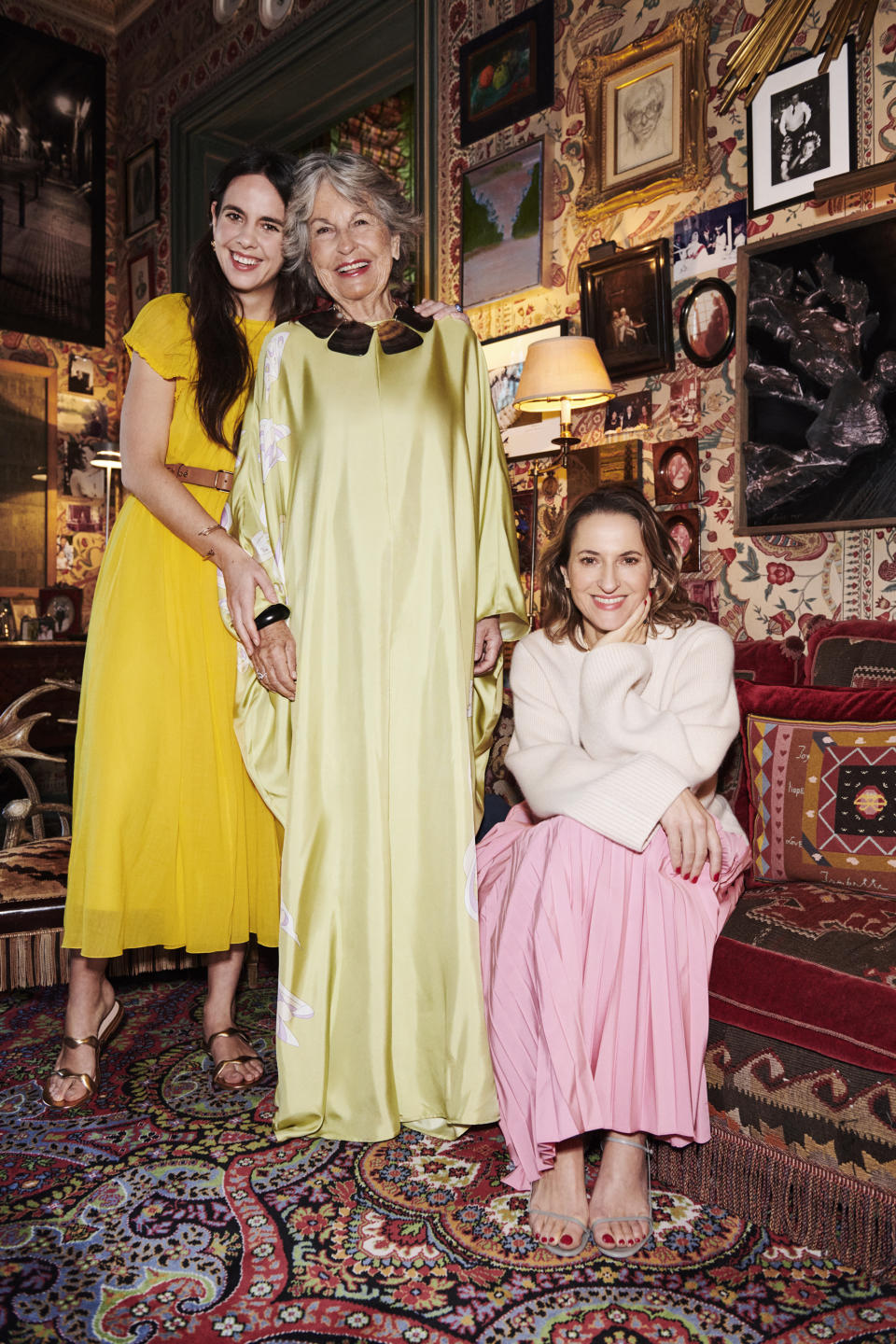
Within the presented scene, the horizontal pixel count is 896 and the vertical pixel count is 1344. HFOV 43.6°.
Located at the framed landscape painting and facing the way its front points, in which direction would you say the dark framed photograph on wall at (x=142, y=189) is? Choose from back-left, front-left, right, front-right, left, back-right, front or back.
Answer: right

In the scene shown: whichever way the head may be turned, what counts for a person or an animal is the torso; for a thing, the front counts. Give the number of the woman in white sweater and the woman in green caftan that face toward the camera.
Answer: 2

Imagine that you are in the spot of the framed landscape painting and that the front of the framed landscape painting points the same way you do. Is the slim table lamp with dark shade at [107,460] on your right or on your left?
on your right

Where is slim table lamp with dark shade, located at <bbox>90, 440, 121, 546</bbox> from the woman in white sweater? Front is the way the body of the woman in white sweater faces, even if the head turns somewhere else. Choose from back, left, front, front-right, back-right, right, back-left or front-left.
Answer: back-right

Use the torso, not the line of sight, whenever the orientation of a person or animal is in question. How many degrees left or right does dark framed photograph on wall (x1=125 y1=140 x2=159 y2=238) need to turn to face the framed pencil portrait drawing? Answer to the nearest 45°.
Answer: approximately 90° to its left
